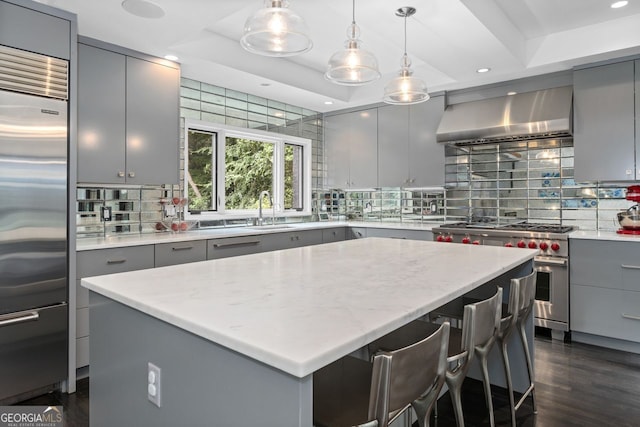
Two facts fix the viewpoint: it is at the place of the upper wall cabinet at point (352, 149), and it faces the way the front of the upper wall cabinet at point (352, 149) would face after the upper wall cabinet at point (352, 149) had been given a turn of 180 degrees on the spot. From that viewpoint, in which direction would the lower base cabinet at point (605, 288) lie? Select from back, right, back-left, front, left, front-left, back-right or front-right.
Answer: right

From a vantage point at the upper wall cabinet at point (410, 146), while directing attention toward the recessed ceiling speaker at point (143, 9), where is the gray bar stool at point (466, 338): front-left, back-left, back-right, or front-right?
front-left

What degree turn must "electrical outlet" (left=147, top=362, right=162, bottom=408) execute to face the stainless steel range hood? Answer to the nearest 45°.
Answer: approximately 180°

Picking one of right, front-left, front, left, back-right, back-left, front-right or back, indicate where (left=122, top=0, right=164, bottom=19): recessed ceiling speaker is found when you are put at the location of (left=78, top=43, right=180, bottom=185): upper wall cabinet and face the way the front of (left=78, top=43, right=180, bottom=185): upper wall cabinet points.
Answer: front-right

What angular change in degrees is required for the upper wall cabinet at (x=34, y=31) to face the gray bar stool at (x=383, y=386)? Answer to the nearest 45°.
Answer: approximately 45° to its right

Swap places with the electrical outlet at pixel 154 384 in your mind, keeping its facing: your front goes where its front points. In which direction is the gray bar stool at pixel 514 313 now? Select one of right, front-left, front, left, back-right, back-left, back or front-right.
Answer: back-left

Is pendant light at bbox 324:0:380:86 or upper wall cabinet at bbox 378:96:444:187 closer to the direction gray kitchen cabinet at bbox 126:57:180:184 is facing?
the pendant light

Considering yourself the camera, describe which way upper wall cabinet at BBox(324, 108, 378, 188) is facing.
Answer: facing the viewer and to the left of the viewer

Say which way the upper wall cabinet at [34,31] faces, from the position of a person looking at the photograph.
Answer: facing the viewer and to the right of the viewer

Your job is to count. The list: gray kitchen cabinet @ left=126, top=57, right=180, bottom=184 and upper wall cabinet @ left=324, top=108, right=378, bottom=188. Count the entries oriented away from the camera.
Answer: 0

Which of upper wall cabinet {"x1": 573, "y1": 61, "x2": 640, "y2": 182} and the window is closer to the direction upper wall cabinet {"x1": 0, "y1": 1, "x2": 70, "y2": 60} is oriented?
the upper wall cabinet

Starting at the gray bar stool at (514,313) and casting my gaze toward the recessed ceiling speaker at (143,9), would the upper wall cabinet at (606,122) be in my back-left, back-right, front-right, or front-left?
back-right

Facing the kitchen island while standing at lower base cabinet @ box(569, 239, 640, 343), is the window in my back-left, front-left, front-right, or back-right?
front-right

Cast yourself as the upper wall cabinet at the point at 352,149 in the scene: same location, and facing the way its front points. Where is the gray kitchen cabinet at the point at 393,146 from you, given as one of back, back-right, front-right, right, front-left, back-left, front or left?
left
